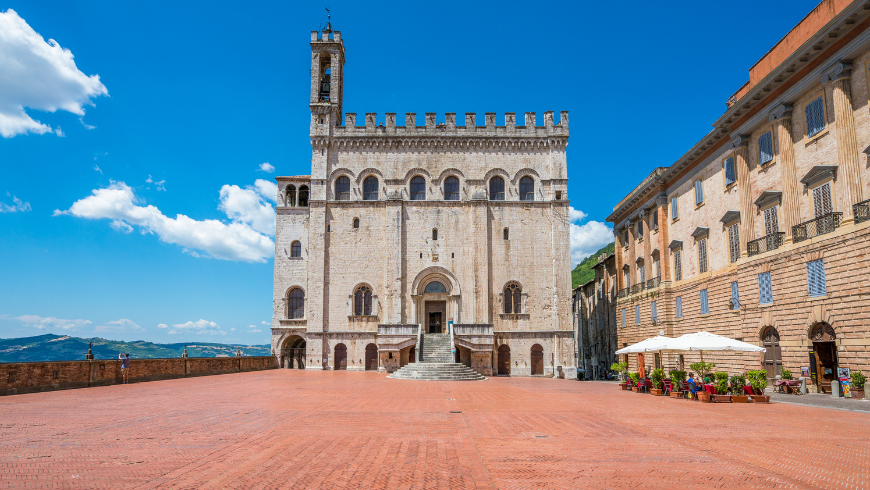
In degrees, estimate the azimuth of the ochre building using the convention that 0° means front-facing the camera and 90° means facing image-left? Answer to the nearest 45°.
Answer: approximately 45°

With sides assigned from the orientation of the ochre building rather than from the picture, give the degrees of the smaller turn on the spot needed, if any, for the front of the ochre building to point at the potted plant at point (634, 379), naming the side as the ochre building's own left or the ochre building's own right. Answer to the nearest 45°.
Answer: approximately 45° to the ochre building's own right
